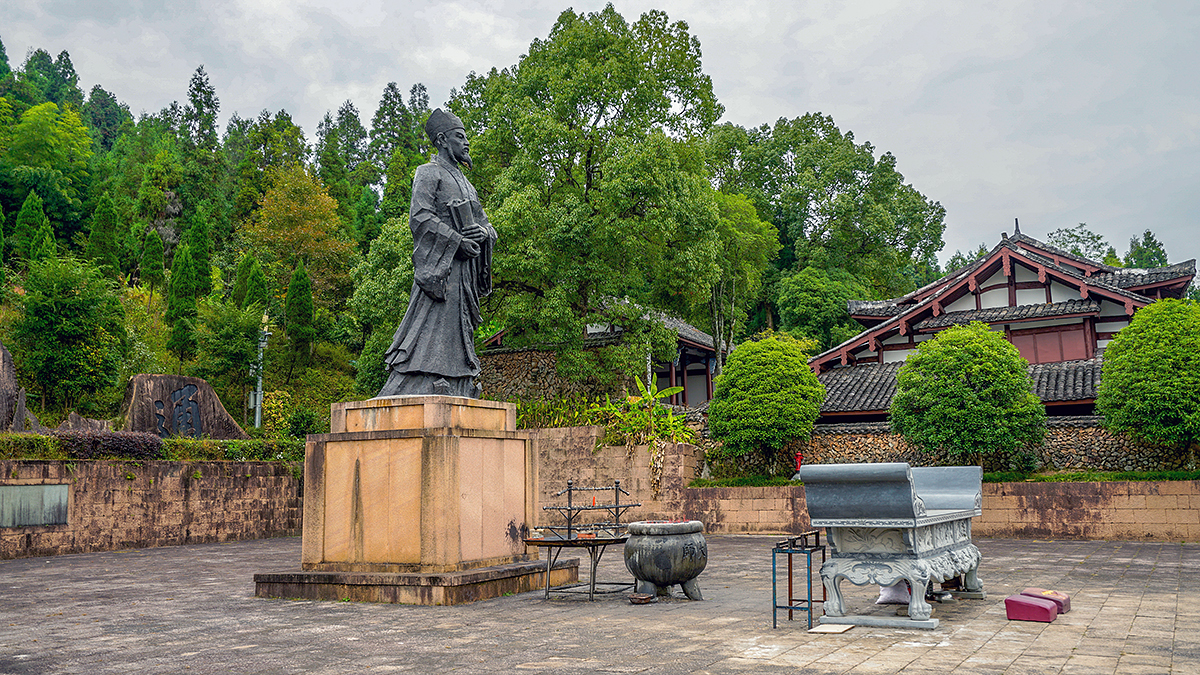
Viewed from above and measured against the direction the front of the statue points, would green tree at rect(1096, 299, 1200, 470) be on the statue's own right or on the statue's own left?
on the statue's own left

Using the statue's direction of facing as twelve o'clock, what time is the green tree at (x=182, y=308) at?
The green tree is roughly at 7 o'clock from the statue.

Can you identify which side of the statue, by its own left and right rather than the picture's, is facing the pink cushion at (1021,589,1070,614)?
front

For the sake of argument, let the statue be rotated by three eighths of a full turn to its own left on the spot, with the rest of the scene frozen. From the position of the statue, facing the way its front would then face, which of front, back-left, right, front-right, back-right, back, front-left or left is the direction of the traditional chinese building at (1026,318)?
front-right

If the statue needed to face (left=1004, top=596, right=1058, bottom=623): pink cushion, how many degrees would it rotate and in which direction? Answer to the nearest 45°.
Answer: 0° — it already faces it

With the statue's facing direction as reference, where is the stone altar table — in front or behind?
in front

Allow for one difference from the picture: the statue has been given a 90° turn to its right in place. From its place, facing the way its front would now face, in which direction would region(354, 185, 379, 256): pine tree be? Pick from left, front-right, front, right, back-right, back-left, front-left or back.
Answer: back-right

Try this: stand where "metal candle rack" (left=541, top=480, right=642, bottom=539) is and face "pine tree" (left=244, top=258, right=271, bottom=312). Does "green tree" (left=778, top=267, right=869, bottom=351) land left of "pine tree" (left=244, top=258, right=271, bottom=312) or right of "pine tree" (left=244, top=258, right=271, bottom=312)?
right

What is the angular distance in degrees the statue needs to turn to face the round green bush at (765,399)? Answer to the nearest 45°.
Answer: approximately 90° to its left

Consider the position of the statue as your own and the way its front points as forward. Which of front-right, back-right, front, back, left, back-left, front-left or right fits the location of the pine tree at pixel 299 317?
back-left

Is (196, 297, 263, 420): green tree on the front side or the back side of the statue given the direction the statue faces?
on the back side

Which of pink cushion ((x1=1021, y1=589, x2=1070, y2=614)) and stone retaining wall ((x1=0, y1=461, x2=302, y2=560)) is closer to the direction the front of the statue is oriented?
the pink cushion

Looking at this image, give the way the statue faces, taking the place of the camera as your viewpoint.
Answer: facing the viewer and to the right of the viewer

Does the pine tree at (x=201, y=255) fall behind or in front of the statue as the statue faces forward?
behind

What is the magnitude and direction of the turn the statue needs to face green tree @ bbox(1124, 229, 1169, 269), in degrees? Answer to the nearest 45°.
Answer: approximately 90° to its left
